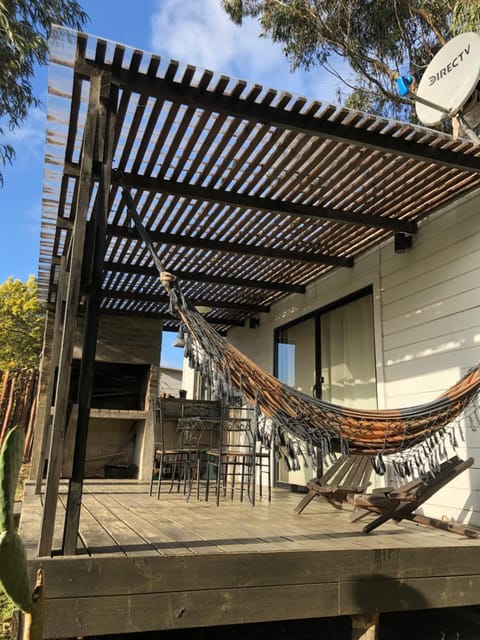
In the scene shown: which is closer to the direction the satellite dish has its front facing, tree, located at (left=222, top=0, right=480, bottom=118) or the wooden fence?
the wooden fence

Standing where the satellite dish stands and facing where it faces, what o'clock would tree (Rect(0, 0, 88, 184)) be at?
The tree is roughly at 2 o'clock from the satellite dish.

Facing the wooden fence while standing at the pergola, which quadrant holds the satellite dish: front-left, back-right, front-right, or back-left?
back-right

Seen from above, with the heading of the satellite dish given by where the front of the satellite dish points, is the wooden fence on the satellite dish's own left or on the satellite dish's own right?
on the satellite dish's own right

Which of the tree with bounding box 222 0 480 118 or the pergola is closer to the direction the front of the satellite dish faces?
the pergola

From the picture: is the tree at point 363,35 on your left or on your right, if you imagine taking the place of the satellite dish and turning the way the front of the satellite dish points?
on your right

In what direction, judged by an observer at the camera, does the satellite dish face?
facing the viewer and to the left of the viewer
